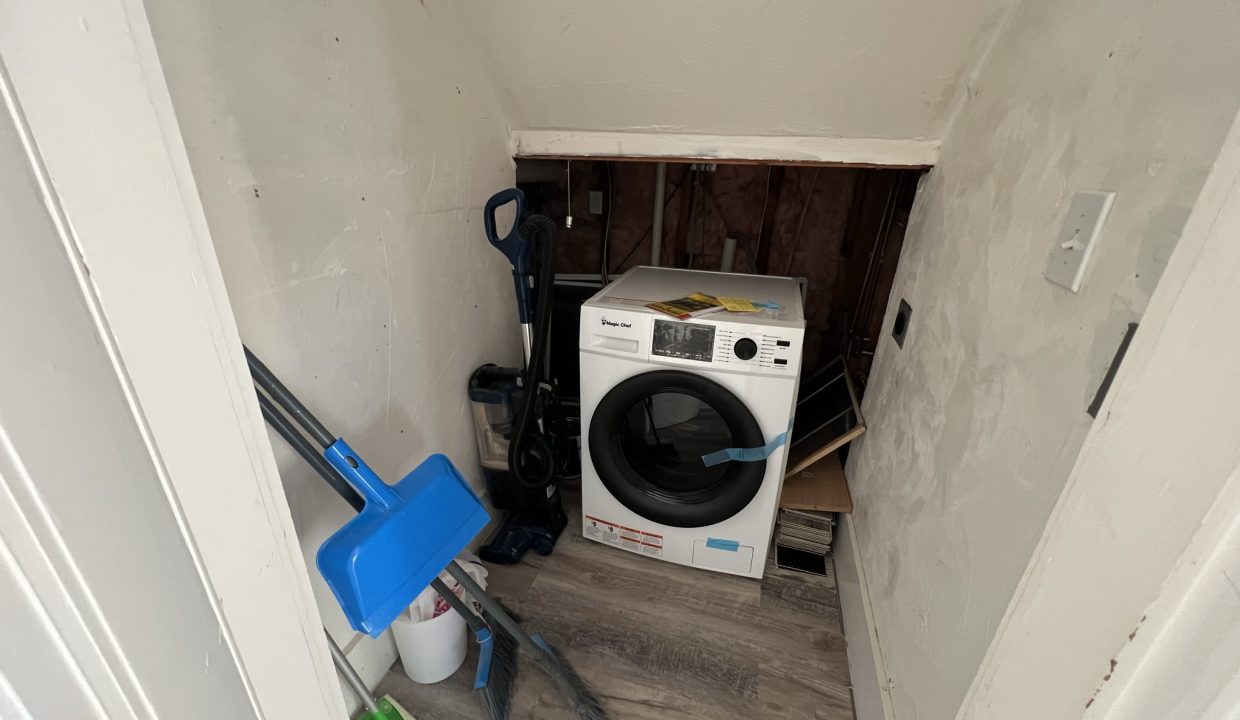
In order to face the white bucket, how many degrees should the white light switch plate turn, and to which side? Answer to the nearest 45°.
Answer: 0° — it already faces it

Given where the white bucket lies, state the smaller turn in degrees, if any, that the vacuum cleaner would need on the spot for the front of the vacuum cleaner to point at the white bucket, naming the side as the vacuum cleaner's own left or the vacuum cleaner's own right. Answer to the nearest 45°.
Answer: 0° — it already faces it

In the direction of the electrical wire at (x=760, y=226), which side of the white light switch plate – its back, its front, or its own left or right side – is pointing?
right

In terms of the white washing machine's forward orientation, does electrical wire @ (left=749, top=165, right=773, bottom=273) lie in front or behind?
behind

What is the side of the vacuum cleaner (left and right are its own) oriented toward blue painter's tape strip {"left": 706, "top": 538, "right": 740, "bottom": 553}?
left

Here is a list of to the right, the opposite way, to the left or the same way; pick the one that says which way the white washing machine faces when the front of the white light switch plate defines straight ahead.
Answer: to the left

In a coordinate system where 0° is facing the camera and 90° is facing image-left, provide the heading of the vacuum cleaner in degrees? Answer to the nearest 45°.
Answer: approximately 45°

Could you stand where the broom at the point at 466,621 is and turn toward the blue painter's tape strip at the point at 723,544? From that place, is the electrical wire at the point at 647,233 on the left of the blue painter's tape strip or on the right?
left

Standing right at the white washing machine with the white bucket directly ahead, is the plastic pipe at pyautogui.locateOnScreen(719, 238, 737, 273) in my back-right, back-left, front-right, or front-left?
back-right

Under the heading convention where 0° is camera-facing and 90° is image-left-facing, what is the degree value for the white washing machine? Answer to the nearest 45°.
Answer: approximately 0°

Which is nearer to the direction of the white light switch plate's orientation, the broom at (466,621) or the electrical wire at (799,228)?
the broom
